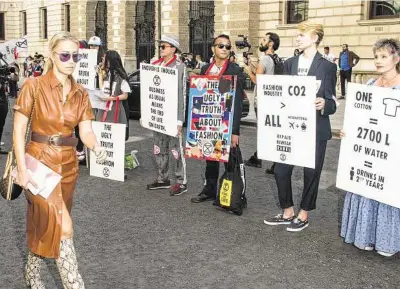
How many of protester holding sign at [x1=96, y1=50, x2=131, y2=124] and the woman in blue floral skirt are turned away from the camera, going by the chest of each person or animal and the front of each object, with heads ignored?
0

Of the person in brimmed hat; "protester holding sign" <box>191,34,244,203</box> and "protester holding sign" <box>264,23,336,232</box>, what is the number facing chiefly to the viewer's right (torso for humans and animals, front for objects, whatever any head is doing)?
0

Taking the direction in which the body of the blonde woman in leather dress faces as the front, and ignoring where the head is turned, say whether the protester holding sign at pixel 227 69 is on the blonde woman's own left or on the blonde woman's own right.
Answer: on the blonde woman's own left

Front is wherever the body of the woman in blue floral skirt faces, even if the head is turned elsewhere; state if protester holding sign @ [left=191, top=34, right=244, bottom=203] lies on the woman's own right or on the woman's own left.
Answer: on the woman's own right

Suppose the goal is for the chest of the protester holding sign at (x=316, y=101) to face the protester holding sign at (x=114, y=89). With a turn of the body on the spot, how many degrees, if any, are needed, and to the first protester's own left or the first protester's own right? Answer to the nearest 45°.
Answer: approximately 90° to the first protester's own right

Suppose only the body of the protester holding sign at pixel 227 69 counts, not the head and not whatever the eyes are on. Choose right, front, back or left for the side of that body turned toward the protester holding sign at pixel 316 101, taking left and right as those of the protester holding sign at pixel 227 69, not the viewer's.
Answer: left

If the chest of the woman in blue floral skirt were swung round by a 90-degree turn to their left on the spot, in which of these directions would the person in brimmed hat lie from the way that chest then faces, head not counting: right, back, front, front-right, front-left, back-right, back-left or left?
back

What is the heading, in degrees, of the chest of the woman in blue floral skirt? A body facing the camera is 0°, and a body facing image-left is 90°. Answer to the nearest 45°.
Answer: approximately 45°

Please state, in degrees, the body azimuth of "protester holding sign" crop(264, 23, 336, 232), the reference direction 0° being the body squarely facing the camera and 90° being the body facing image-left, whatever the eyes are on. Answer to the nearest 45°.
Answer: approximately 45°

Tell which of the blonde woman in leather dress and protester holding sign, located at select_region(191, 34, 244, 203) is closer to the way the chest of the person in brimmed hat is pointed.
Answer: the blonde woman in leather dress

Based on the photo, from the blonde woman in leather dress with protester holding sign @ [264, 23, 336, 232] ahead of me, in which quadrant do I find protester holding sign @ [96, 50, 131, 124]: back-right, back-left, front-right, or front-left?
front-left

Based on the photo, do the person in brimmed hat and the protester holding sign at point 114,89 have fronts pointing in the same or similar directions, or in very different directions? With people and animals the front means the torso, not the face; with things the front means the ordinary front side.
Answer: same or similar directions
